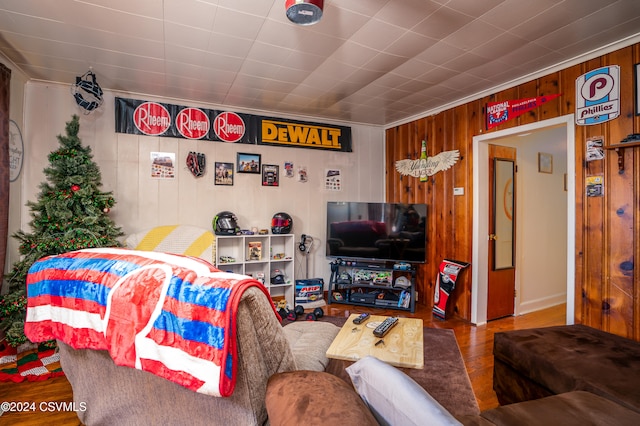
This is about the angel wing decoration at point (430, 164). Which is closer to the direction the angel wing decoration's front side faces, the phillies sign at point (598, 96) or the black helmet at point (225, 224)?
the black helmet

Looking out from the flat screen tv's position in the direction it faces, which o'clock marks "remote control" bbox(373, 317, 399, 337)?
The remote control is roughly at 12 o'clock from the flat screen tv.

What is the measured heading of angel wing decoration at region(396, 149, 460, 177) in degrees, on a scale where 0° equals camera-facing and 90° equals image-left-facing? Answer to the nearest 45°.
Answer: approximately 45°

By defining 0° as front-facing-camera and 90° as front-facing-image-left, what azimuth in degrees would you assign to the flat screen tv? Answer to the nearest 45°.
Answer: approximately 0°

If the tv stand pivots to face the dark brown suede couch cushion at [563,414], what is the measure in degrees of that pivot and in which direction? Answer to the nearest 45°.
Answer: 0° — it already faces it

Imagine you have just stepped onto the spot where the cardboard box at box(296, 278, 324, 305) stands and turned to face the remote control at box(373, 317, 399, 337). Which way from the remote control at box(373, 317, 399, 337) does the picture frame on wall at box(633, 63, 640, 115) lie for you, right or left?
left

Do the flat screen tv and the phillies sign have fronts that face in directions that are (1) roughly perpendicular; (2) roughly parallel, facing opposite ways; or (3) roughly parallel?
roughly perpendicular

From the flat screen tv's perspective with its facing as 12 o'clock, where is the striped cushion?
The striped cushion is roughly at 2 o'clock from the flat screen tv.
